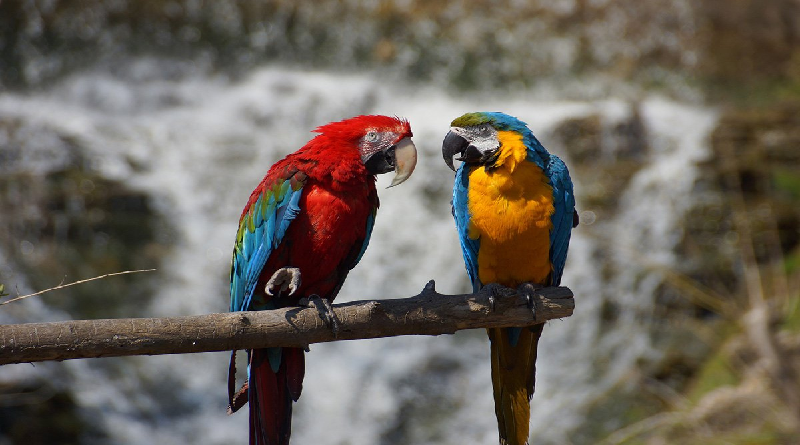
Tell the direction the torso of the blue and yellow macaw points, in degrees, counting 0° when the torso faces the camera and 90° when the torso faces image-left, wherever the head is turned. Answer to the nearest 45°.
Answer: approximately 0°

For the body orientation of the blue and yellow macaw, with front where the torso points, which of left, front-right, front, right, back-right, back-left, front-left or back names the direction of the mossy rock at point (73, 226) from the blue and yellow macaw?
back-right

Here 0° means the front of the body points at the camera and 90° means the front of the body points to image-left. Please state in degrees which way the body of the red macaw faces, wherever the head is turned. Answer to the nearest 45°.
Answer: approximately 315°

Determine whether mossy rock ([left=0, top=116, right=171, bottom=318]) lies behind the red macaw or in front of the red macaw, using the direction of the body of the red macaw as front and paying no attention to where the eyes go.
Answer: behind
